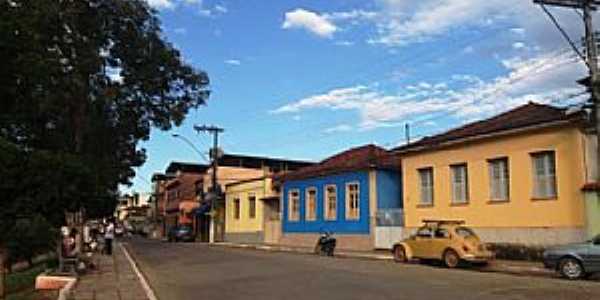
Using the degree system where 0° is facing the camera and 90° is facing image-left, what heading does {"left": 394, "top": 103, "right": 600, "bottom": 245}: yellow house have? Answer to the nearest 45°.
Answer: approximately 45°

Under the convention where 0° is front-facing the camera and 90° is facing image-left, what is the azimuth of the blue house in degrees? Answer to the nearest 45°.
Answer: approximately 45°

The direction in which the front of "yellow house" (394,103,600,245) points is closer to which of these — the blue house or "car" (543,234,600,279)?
the car

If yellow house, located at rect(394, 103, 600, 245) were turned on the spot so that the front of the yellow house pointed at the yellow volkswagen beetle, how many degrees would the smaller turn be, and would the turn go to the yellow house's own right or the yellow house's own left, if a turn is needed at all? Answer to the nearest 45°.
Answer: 0° — it already faces it

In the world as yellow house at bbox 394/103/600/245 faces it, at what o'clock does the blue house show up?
The blue house is roughly at 3 o'clock from the yellow house.

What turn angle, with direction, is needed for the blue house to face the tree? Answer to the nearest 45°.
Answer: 0° — it already faces it

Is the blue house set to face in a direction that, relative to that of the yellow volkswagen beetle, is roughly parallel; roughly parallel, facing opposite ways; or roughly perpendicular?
roughly perpendicular
